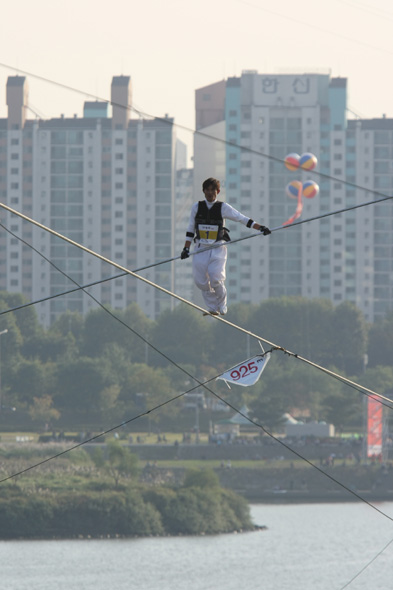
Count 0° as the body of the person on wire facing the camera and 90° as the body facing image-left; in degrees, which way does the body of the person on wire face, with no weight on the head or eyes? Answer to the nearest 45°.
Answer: approximately 0°
